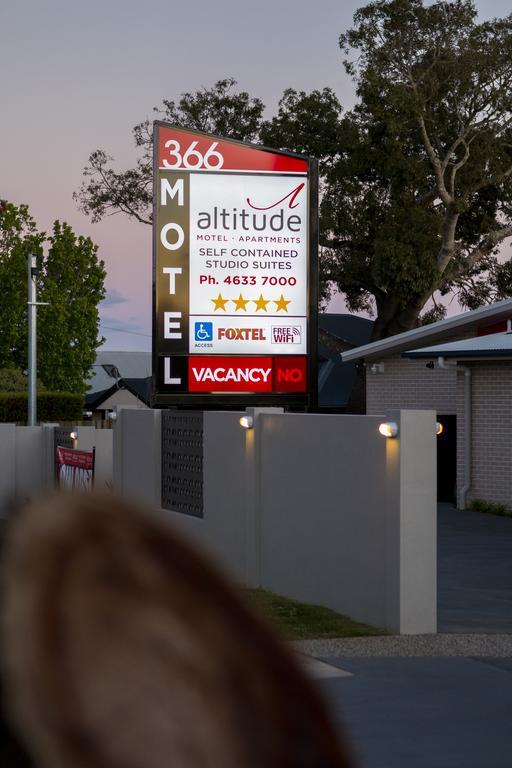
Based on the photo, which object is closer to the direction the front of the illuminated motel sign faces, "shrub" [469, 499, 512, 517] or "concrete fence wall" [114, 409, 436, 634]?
the concrete fence wall

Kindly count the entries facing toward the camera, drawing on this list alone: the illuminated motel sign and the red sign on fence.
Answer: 2

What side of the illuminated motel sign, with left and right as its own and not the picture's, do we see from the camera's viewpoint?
front

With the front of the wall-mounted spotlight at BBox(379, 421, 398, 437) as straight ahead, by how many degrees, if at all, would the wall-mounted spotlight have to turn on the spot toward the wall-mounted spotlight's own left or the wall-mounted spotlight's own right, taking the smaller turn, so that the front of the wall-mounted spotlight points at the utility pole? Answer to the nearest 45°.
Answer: approximately 90° to the wall-mounted spotlight's own right

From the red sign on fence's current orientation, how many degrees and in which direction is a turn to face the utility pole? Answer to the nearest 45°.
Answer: approximately 180°

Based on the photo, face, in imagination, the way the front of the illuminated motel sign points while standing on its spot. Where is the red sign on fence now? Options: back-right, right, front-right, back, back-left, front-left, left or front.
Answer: back-right

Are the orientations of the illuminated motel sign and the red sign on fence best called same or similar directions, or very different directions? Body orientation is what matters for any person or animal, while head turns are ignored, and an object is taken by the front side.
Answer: same or similar directions

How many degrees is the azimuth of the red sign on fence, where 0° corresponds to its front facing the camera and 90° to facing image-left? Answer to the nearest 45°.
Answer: approximately 0°

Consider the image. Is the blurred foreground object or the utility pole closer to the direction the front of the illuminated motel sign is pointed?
the blurred foreground object

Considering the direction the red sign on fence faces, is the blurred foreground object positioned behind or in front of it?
in front

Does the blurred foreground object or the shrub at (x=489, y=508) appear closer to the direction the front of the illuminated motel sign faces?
the blurred foreground object

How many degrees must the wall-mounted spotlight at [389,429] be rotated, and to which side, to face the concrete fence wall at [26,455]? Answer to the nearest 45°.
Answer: approximately 90° to its right

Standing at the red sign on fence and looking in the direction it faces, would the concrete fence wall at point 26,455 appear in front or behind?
behind

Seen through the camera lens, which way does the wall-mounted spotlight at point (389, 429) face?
facing the viewer and to the left of the viewer

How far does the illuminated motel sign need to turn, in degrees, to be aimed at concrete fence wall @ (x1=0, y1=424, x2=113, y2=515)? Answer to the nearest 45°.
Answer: approximately 135° to its right

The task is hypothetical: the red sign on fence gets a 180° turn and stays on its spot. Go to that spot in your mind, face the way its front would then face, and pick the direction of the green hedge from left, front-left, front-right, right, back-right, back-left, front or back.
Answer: front

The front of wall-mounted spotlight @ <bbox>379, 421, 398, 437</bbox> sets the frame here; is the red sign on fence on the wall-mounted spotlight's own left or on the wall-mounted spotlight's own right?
on the wall-mounted spotlight's own right

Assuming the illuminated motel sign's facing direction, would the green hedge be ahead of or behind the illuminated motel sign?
behind

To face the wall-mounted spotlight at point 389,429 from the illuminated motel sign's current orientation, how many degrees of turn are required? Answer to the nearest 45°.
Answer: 0° — it already faces it
